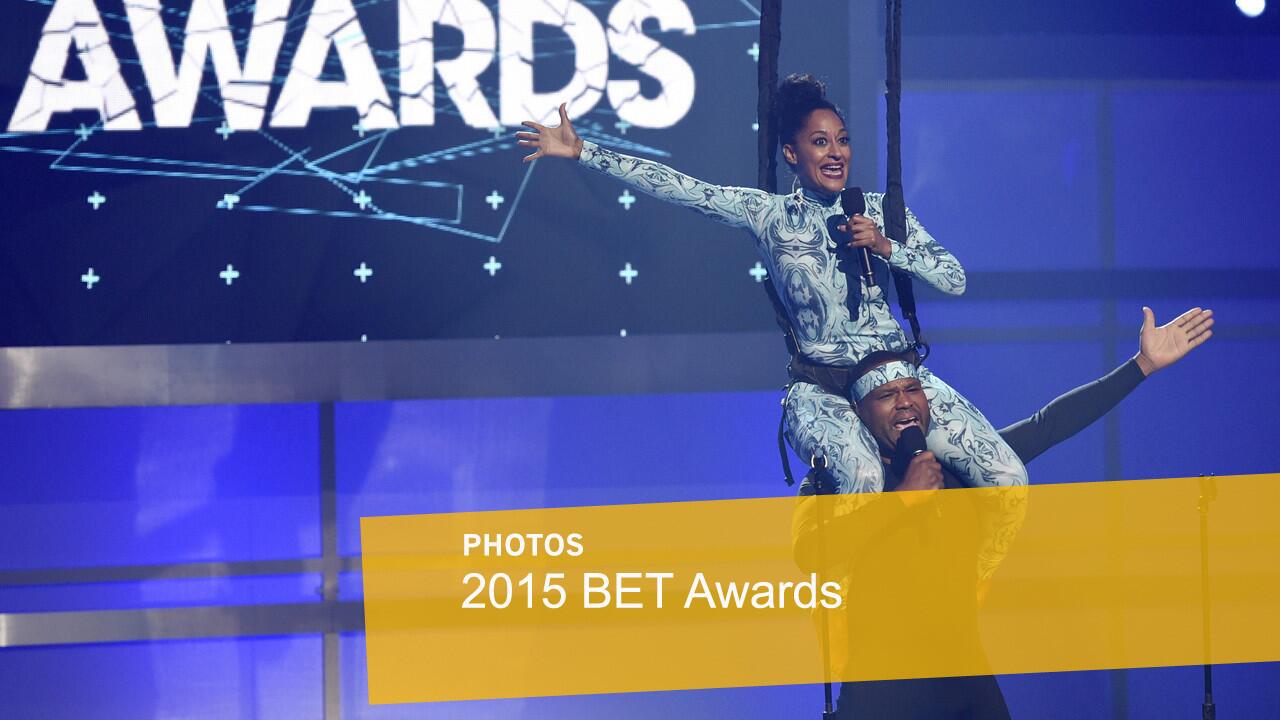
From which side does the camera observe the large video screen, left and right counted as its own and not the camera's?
front

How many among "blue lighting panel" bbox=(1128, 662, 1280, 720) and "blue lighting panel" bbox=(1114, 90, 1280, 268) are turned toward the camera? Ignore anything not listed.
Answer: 2

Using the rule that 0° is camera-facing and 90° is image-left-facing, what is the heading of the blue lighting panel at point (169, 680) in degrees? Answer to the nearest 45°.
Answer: approximately 0°

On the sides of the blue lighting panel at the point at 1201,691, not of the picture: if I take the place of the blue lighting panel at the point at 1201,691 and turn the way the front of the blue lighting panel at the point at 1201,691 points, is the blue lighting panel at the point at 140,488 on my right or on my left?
on my right

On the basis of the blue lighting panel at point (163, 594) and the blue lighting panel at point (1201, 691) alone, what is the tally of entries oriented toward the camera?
2

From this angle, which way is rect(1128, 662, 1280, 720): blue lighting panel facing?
toward the camera

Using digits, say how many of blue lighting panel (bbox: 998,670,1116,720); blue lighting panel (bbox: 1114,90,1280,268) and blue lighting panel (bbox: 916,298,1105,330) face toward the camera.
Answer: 3

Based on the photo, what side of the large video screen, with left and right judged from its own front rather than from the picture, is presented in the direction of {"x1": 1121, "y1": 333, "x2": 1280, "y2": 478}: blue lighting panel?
left

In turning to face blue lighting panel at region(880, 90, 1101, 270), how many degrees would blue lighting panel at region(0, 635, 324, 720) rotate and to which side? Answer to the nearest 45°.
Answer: approximately 90° to its left

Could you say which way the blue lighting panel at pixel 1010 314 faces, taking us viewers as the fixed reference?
facing the viewer
